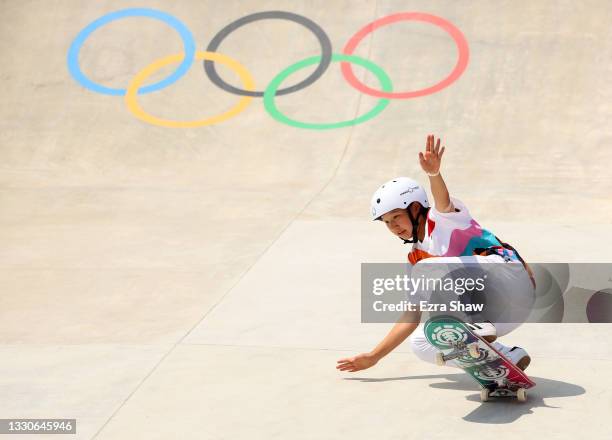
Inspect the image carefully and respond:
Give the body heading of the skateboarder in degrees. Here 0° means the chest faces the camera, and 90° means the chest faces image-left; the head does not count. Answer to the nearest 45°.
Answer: approximately 45°

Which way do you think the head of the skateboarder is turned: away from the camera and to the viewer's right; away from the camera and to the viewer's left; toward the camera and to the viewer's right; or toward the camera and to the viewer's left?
toward the camera and to the viewer's left
